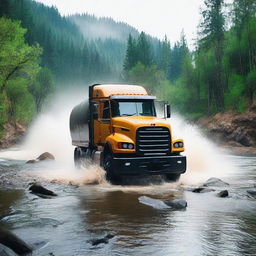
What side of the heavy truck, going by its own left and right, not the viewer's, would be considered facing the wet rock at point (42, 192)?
right

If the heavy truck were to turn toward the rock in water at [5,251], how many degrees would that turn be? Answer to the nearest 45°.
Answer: approximately 45° to its right

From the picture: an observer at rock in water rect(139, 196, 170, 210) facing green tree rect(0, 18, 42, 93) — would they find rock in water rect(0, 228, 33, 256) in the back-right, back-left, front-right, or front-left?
back-left

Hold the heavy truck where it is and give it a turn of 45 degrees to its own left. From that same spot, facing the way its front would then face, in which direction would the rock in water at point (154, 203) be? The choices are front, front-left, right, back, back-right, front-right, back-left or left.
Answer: right

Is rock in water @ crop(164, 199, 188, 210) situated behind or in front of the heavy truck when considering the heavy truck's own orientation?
in front
